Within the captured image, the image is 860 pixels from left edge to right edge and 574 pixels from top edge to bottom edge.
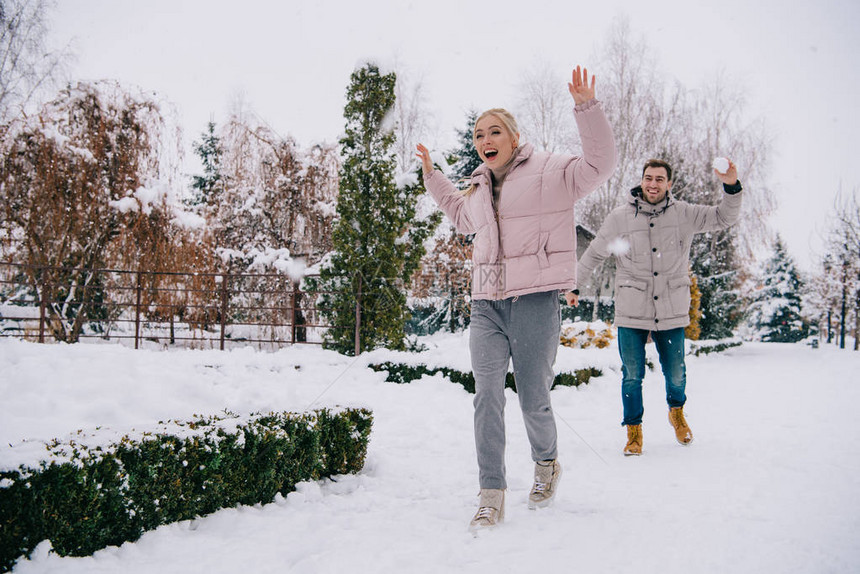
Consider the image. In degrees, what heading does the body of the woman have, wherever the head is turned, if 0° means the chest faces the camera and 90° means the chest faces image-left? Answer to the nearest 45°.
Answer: approximately 45°

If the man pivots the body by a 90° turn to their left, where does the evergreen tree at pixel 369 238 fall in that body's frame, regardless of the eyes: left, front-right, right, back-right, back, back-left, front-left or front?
back-left

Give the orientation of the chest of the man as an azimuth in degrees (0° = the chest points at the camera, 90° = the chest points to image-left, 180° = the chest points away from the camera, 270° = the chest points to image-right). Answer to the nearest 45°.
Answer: approximately 0°

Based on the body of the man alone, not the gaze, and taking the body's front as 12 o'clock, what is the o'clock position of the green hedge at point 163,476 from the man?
The green hedge is roughly at 1 o'clock from the man.

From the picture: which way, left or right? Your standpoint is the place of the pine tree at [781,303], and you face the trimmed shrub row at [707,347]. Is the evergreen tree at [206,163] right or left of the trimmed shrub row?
right

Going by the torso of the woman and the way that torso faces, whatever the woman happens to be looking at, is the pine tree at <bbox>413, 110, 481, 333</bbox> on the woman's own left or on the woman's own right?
on the woman's own right

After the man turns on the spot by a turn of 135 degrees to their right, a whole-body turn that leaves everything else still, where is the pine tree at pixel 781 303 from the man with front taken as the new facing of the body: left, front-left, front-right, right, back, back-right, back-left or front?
front-right
